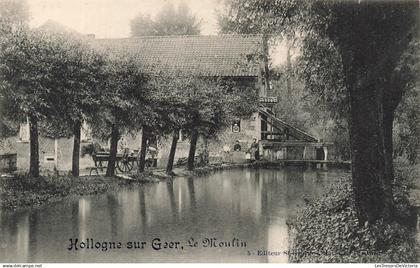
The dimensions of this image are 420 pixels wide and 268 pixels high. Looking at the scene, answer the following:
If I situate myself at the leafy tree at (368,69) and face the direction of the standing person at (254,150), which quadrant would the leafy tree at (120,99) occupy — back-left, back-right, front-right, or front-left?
front-left
